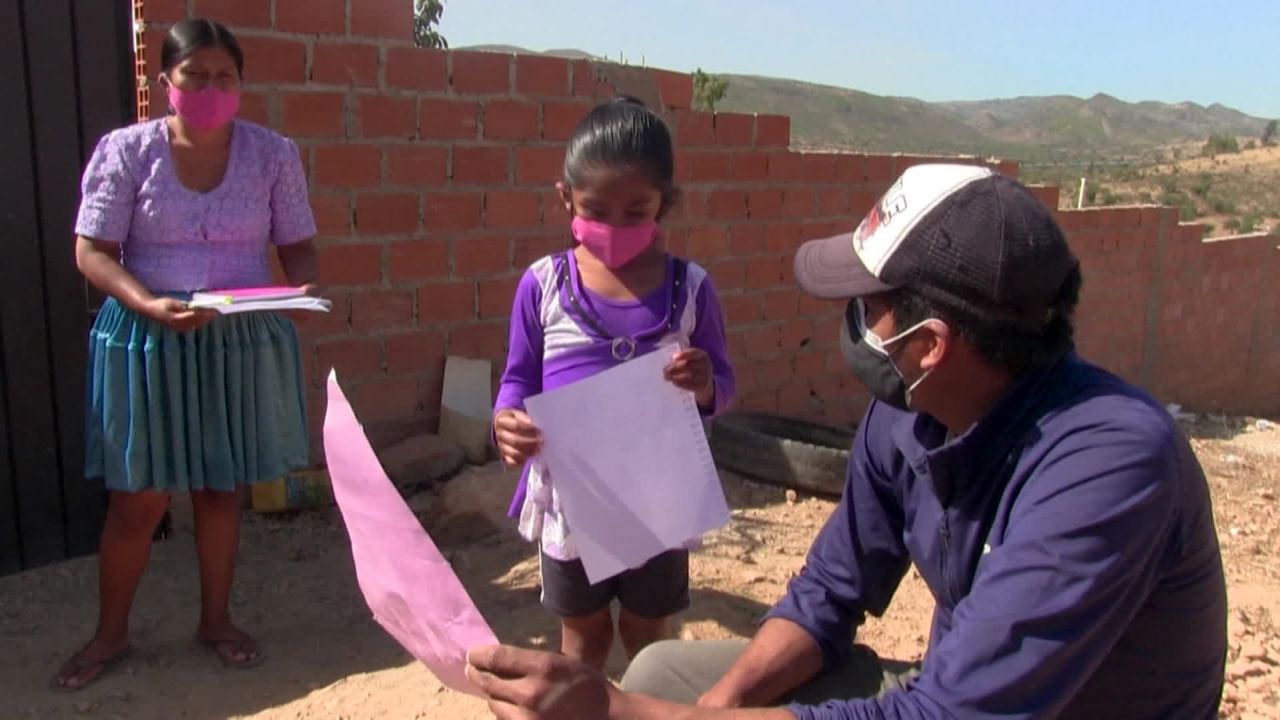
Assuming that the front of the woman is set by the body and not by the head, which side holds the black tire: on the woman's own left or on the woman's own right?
on the woman's own left

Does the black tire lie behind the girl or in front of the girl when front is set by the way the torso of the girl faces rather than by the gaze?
behind

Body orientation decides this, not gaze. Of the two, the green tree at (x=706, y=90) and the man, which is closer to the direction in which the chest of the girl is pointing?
the man

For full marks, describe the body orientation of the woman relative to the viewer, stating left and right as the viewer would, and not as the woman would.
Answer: facing the viewer

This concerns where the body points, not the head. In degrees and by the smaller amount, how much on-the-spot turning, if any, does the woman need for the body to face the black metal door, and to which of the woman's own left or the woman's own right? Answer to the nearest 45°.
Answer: approximately 135° to the woman's own right

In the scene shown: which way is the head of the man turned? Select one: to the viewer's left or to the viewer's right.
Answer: to the viewer's left

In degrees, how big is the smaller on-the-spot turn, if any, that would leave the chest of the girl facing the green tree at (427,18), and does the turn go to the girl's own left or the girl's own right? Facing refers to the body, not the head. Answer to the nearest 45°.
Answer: approximately 180°

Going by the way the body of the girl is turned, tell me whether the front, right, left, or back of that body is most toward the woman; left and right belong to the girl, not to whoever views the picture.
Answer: right

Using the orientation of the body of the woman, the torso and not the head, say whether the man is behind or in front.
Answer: in front

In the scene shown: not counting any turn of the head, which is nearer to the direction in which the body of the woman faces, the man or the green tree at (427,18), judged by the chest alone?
the man

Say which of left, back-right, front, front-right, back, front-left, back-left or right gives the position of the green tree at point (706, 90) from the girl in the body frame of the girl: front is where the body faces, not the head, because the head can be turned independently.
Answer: back

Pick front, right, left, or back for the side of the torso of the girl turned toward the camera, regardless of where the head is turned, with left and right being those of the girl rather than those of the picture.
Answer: front

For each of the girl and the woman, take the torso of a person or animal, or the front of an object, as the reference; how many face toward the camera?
2
